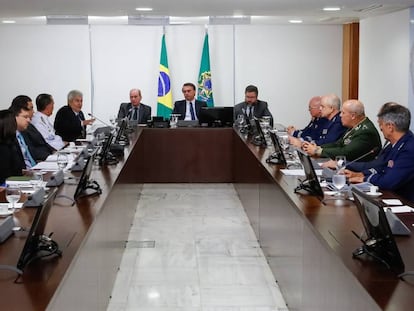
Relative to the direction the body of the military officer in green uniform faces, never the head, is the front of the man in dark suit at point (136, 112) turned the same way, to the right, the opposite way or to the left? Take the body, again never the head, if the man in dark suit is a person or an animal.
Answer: to the left

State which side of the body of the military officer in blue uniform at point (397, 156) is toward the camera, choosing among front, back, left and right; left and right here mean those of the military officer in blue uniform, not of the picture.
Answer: left

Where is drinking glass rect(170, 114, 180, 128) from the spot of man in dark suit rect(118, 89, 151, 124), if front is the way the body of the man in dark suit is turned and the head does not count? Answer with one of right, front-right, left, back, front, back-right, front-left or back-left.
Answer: front-left

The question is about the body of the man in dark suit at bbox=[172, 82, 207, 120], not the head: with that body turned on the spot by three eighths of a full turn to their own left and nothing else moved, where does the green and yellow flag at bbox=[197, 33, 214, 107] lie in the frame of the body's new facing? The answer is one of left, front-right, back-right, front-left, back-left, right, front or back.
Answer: front-left

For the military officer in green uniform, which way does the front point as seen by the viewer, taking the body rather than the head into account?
to the viewer's left

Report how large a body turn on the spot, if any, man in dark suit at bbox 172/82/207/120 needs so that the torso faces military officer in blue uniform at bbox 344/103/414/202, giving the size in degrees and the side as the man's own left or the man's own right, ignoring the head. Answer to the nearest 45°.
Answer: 0° — they already face them

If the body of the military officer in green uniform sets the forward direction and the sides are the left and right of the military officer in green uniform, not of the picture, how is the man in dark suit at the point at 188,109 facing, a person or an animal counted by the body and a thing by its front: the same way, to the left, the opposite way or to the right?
to the left

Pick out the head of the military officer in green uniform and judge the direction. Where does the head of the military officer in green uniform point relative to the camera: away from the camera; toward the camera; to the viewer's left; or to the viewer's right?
to the viewer's left

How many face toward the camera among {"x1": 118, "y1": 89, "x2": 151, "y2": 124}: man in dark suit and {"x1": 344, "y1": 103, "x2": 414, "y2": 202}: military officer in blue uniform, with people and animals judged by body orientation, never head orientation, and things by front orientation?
1

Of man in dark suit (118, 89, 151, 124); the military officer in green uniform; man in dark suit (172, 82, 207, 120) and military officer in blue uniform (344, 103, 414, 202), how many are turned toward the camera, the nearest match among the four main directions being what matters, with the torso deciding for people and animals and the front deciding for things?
2

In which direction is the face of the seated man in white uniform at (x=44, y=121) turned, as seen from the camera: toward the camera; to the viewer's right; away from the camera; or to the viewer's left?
to the viewer's right

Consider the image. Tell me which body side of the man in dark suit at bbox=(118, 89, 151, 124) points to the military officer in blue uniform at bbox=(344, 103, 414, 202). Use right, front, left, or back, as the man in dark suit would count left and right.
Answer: front

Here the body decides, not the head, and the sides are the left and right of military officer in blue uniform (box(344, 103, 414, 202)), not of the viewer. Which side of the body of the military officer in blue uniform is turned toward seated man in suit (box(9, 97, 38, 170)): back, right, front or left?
front

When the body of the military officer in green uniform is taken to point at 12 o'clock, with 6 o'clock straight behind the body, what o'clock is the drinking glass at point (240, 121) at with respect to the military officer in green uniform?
The drinking glass is roughly at 2 o'clock from the military officer in green uniform.

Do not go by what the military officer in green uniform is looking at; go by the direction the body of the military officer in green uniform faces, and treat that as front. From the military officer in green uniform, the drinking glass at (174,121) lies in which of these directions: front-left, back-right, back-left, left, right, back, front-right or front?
front-right

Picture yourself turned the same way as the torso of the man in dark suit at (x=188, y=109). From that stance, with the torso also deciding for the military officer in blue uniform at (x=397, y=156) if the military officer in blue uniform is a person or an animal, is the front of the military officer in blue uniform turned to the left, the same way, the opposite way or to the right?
to the right

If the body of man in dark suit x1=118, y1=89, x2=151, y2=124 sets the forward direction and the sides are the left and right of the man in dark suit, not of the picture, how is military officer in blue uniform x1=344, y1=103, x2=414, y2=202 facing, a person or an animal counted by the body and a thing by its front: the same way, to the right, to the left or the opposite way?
to the right

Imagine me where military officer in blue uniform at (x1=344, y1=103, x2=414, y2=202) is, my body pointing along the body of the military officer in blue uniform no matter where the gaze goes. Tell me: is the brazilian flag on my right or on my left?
on my right
